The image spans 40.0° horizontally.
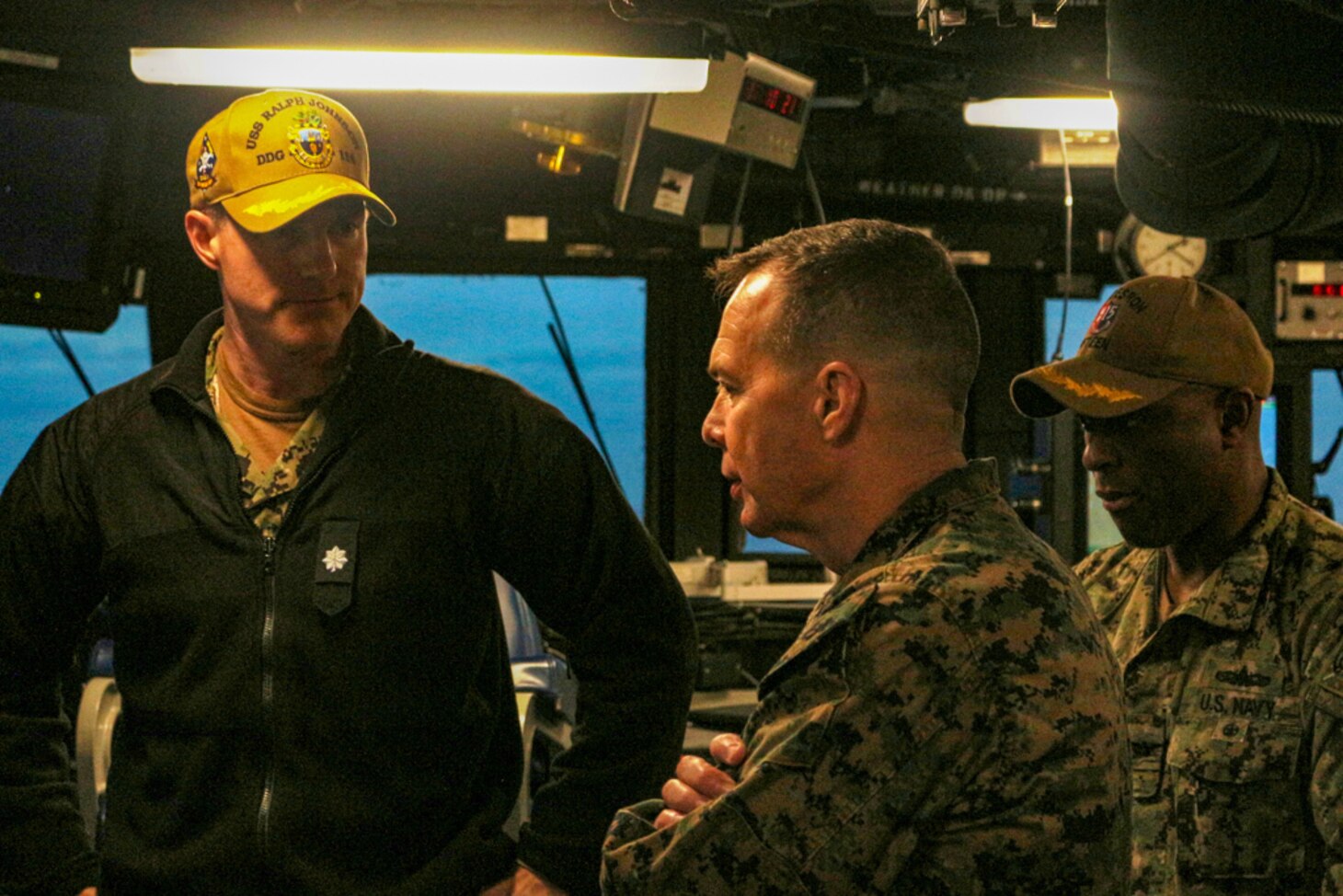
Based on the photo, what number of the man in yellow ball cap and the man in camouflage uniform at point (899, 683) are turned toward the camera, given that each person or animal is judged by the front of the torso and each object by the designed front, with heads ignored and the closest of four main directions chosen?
1

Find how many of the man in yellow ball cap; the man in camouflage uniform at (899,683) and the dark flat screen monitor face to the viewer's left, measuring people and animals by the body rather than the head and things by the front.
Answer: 1

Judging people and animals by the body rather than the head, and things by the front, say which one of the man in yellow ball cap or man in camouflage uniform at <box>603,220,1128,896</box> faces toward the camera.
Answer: the man in yellow ball cap

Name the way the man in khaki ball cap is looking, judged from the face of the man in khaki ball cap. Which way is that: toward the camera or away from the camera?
toward the camera

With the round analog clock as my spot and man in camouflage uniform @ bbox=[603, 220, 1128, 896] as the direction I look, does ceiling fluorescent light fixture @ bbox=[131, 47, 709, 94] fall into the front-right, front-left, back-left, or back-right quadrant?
front-right

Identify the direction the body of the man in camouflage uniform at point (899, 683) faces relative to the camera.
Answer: to the viewer's left

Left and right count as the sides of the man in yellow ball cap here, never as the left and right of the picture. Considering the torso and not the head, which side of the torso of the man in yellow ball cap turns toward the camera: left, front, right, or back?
front

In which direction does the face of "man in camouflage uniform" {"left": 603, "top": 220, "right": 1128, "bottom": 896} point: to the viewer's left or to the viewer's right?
to the viewer's left

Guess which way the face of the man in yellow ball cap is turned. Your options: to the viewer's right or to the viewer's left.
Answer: to the viewer's right

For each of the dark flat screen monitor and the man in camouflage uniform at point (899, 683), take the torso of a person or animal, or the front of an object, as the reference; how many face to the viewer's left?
1

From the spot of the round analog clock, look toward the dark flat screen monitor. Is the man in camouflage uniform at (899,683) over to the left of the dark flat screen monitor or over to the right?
left
